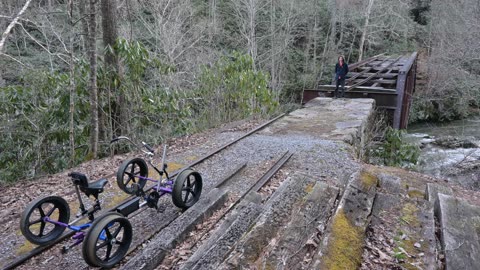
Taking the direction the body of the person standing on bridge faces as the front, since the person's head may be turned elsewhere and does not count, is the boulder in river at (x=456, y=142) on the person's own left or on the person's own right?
on the person's own left

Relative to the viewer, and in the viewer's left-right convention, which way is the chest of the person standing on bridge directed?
facing the viewer

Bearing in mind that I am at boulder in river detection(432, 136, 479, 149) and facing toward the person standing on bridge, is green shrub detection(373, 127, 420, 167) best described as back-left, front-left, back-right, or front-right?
front-left
